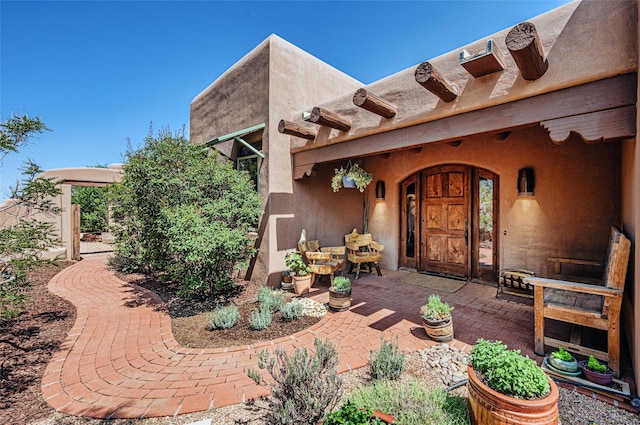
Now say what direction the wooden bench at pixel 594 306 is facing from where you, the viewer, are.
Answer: facing to the left of the viewer

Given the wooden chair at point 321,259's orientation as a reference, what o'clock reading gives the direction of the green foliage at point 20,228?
The green foliage is roughly at 3 o'clock from the wooden chair.

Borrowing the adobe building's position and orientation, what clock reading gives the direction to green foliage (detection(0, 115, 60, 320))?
The green foliage is roughly at 12 o'clock from the adobe building.

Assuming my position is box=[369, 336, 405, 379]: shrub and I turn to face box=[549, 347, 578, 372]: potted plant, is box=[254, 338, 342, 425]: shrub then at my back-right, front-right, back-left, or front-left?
back-right

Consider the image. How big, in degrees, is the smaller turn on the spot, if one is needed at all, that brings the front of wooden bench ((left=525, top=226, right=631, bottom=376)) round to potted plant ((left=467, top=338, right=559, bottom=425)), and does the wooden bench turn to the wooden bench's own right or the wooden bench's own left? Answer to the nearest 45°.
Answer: approximately 90° to the wooden bench's own left

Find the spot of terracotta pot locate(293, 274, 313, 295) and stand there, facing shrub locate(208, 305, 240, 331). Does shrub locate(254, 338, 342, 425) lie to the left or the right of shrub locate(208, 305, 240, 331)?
left

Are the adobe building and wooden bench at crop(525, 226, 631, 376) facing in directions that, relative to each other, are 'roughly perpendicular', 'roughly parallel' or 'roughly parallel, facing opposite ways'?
roughly perpendicular

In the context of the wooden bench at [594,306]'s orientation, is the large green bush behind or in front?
in front

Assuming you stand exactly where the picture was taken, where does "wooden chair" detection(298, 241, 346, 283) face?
facing the viewer and to the right of the viewer

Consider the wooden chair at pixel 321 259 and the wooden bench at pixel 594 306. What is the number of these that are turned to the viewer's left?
1

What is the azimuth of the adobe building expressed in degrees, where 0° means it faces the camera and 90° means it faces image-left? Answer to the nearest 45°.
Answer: approximately 45°

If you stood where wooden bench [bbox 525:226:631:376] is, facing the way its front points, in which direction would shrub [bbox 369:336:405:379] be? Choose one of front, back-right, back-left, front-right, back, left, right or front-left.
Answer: front-left

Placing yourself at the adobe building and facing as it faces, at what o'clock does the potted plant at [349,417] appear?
The potted plant is roughly at 11 o'clock from the adobe building.

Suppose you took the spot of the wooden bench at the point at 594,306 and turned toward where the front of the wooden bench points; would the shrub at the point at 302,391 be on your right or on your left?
on your left
